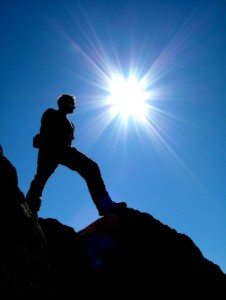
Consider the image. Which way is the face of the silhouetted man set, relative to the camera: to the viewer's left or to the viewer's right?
to the viewer's right

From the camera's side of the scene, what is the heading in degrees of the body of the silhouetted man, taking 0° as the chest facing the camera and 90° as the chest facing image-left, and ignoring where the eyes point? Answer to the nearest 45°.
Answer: approximately 270°
